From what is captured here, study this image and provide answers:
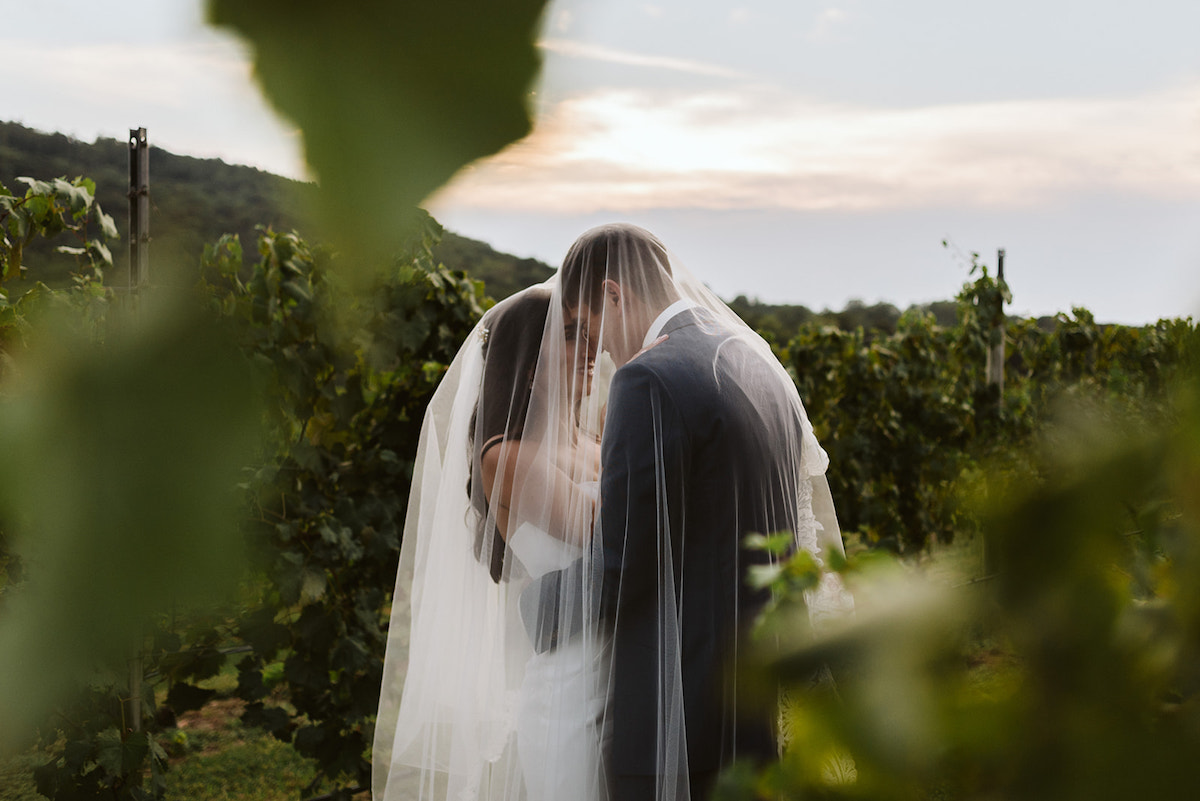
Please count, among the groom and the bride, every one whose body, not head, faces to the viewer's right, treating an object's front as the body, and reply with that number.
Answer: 1

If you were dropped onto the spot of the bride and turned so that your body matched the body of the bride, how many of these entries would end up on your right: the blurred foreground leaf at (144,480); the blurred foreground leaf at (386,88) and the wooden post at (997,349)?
2

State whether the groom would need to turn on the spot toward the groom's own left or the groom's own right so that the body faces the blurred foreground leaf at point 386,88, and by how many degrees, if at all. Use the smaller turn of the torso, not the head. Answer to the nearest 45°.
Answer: approximately 135° to the groom's own left

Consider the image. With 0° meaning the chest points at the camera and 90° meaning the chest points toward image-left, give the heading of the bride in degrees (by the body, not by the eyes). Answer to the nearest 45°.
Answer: approximately 270°

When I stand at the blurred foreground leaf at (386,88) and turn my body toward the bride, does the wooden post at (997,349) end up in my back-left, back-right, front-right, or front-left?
front-right

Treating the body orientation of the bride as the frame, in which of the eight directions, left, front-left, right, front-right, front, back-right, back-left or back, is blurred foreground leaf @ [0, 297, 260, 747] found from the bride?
right

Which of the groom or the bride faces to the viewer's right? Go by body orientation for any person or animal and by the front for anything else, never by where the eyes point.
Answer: the bride

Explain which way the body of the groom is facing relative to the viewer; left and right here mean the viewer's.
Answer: facing away from the viewer and to the left of the viewer

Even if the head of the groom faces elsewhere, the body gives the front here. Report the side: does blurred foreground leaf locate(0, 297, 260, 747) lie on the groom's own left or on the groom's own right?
on the groom's own left

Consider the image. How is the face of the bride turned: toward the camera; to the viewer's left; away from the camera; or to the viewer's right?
to the viewer's right

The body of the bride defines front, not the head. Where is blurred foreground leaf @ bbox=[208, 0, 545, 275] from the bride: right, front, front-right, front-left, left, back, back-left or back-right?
right

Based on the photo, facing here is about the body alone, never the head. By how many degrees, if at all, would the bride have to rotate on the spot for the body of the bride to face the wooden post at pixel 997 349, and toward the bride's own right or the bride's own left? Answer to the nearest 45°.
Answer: approximately 45° to the bride's own left
